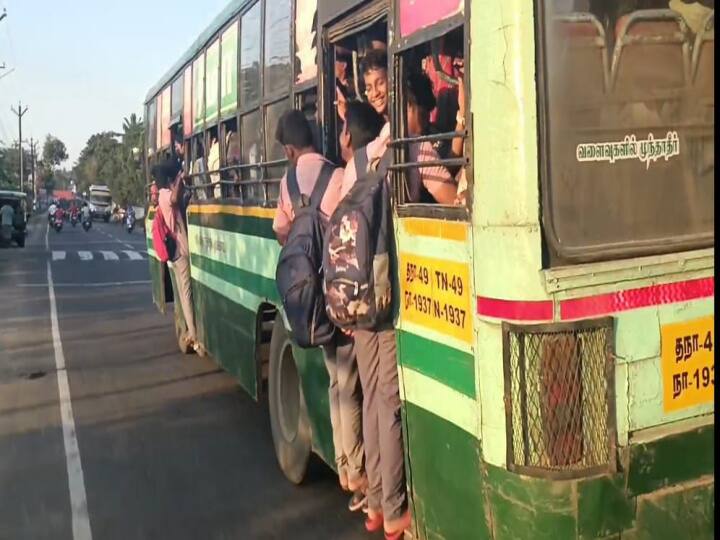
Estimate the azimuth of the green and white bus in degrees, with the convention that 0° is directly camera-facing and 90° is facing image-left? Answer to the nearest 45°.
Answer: approximately 135°

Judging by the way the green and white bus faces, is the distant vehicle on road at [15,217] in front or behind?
in front

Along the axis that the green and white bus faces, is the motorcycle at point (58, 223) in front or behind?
in front
